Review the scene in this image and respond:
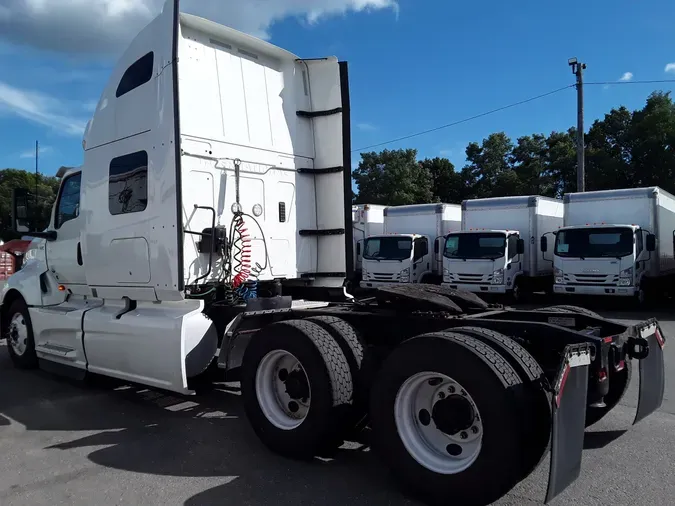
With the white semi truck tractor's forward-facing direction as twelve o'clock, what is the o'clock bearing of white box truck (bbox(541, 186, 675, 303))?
The white box truck is roughly at 3 o'clock from the white semi truck tractor.

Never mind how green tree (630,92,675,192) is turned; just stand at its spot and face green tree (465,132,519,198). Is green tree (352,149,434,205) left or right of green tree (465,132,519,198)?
left

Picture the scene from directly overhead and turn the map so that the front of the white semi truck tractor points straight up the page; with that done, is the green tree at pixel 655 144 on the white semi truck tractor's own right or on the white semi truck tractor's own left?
on the white semi truck tractor's own right

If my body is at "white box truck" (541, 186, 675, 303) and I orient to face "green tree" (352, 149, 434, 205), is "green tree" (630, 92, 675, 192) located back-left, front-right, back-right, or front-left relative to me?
front-right

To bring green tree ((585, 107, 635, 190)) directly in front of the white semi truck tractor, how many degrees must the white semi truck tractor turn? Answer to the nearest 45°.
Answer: approximately 90° to its right

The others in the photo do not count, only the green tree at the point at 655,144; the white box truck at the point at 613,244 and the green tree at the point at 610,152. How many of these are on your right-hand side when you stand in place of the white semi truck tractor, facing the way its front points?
3

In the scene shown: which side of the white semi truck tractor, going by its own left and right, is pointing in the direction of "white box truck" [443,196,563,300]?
right

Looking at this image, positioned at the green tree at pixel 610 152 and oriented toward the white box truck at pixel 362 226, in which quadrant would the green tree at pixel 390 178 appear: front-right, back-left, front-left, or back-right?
front-right

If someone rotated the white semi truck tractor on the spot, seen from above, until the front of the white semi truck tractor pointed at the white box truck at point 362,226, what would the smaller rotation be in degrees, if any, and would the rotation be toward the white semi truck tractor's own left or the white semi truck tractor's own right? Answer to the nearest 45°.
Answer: approximately 45° to the white semi truck tractor's own right

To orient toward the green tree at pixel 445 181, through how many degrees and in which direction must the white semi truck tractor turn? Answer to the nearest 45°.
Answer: approximately 45° to its right

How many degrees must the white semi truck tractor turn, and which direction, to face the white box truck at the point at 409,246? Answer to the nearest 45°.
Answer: approximately 45° to its right

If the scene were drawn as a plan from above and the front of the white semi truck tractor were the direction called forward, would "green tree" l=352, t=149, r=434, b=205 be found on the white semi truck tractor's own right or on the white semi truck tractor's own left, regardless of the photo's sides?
on the white semi truck tractor's own right

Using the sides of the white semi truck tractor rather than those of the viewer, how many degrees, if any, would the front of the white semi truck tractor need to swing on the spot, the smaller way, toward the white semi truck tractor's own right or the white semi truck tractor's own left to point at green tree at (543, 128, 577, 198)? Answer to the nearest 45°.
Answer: approximately 90° to the white semi truck tractor's own right

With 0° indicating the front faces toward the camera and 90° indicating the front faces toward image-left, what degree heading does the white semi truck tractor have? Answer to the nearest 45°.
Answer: approximately 135°
